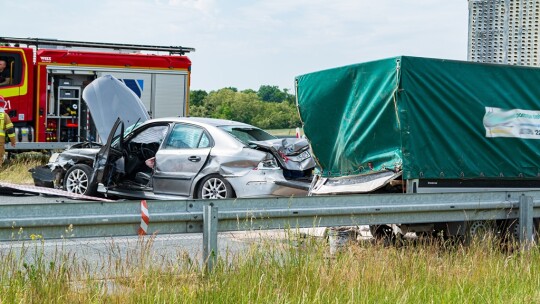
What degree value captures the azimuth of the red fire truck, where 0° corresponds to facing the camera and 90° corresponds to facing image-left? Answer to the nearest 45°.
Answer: approximately 90°

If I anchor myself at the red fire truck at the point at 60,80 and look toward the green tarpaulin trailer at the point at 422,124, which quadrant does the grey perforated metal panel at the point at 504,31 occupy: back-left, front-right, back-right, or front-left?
front-left

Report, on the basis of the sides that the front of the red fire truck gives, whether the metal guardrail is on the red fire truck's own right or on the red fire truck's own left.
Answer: on the red fire truck's own left
